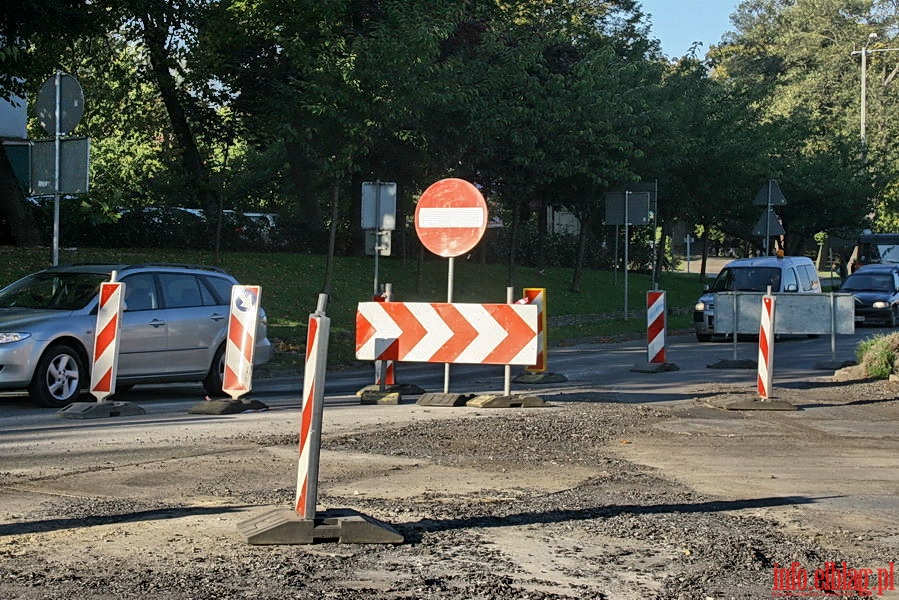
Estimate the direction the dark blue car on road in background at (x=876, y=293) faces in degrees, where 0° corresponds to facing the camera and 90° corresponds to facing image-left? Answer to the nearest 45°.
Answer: approximately 45°

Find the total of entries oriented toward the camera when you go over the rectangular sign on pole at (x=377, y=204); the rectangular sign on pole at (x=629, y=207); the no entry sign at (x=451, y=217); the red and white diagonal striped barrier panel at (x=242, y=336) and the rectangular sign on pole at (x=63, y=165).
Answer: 2

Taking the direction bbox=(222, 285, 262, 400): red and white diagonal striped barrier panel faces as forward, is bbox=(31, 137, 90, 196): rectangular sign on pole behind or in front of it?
behind

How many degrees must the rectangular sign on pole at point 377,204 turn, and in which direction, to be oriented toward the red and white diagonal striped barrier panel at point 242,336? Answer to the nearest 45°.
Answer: approximately 180°

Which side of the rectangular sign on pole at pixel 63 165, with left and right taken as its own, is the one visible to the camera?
back

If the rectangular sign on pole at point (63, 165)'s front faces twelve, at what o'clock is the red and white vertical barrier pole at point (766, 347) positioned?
The red and white vertical barrier pole is roughly at 4 o'clock from the rectangular sign on pole.

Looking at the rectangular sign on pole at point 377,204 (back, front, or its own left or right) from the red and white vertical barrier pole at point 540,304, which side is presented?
back

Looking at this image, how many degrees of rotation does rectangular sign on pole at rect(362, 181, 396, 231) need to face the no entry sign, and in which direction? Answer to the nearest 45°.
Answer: approximately 180°

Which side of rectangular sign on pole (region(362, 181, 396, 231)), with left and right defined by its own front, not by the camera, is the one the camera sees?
back

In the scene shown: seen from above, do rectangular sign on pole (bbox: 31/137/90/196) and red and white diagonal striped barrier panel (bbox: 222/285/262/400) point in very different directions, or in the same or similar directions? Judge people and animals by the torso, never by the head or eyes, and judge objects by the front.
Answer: very different directions

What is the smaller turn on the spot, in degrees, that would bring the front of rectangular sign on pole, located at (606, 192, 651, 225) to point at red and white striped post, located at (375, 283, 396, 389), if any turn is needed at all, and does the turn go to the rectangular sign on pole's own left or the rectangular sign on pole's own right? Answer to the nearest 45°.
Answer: approximately 180°
